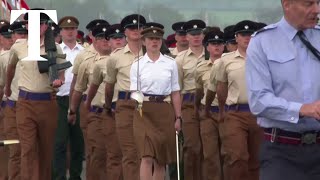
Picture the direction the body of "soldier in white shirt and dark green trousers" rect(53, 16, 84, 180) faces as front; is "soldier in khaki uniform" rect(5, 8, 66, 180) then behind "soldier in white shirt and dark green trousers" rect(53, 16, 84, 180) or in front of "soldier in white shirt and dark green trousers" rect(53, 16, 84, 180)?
in front

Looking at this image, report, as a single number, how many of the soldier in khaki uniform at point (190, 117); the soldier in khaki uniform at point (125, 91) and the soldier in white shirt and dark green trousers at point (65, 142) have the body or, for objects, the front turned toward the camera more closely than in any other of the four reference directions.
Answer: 3

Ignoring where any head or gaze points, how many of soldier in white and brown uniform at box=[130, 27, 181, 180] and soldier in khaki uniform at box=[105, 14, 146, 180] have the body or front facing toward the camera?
2

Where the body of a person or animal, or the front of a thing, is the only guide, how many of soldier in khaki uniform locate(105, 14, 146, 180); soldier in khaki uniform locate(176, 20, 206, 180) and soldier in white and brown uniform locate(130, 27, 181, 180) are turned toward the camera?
3

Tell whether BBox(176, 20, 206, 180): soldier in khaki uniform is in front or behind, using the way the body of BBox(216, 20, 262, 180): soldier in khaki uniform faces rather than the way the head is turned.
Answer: behind

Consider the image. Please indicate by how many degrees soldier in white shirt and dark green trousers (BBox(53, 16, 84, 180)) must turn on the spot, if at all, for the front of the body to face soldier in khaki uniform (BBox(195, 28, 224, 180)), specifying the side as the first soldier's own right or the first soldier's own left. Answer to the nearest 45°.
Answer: approximately 45° to the first soldier's own left
